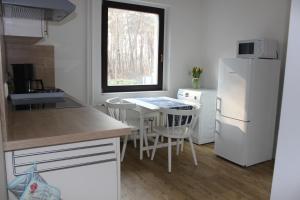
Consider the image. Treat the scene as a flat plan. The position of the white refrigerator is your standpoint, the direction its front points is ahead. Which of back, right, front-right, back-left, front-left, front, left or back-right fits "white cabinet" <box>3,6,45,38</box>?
front

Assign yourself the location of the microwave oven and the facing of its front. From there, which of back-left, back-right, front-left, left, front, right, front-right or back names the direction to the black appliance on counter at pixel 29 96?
front

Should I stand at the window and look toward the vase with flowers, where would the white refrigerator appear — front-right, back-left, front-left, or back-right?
front-right

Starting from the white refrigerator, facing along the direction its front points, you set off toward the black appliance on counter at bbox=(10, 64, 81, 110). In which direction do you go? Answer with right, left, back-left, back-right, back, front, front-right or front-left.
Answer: front

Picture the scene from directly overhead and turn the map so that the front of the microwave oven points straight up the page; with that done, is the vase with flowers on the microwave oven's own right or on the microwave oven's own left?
on the microwave oven's own right

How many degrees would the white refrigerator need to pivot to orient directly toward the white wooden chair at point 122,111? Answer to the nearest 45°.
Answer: approximately 45° to its right

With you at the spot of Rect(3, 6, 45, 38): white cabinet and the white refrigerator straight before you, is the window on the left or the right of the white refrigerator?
left

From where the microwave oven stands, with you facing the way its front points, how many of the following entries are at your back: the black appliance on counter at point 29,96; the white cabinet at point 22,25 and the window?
0

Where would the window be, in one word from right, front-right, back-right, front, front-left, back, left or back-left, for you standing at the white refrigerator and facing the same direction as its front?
front-right

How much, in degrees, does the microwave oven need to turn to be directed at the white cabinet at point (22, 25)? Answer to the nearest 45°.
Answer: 0° — it already faces it

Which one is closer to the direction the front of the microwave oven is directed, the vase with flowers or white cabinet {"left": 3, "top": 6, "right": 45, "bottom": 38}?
the white cabinet

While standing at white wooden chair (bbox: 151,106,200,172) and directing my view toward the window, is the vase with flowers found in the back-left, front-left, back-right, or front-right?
front-right

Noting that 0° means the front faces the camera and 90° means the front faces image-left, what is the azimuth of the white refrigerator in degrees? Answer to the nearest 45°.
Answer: approximately 45°

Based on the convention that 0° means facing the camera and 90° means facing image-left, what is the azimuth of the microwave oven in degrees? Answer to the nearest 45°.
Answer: approximately 45°

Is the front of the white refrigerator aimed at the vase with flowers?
no
